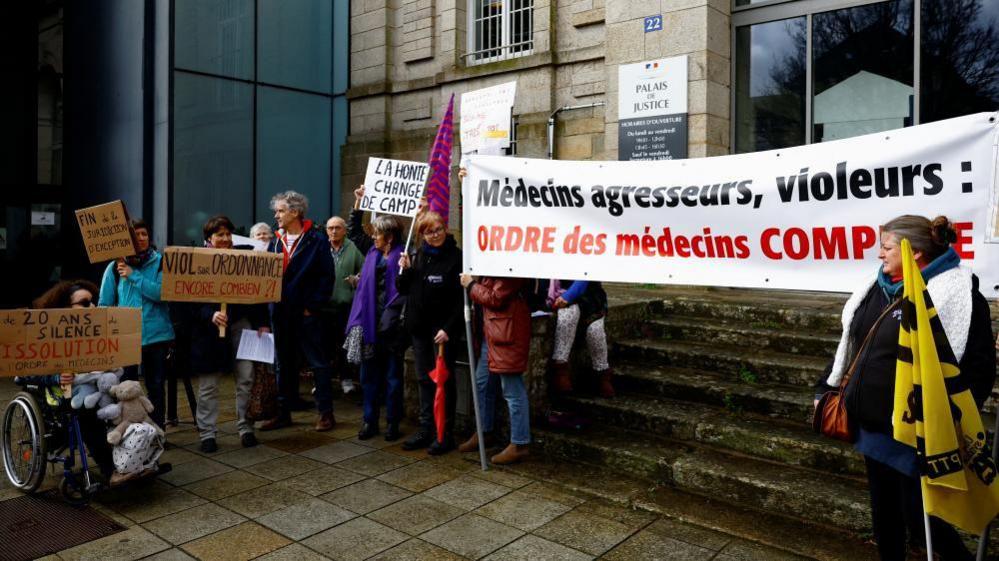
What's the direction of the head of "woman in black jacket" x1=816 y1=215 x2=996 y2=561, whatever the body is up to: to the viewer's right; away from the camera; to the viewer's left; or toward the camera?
to the viewer's left

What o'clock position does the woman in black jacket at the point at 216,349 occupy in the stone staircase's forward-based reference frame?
The woman in black jacket is roughly at 1 o'clock from the stone staircase.

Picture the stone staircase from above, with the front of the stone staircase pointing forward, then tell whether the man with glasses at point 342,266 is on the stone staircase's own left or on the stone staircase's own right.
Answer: on the stone staircase's own right

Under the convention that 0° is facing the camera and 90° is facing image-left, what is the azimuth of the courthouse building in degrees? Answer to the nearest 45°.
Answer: approximately 45°

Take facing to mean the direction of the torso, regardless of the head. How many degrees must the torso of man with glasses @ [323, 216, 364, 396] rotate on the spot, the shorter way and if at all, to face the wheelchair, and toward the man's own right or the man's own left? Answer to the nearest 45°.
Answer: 0° — they already face it
